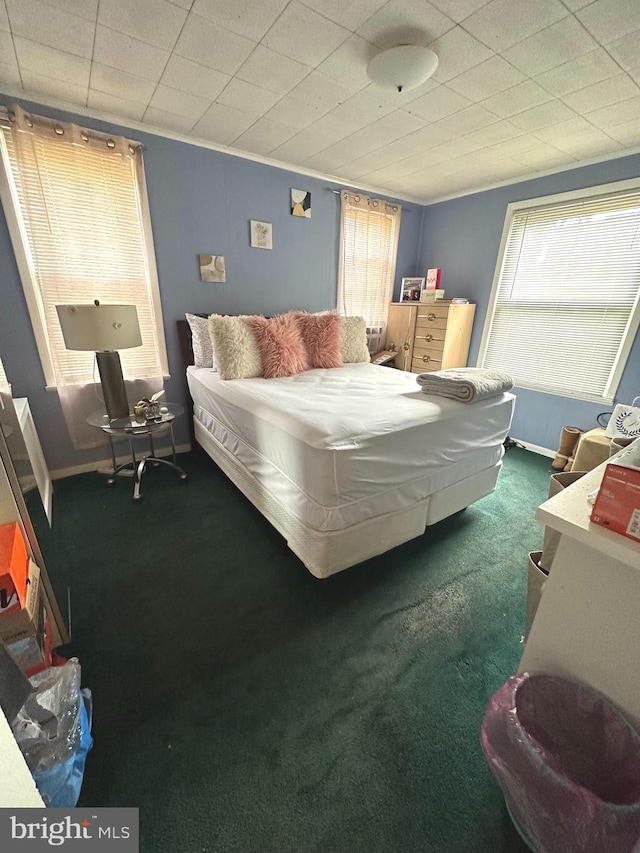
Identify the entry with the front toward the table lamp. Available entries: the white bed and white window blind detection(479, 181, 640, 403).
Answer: the white window blind

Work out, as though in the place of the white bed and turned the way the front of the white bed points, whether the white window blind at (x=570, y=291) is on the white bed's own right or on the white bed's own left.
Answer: on the white bed's own left

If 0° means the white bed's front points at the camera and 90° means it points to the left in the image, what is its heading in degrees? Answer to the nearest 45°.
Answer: approximately 315°

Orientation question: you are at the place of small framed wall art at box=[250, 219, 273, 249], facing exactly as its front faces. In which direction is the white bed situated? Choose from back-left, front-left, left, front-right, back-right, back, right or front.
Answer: front-right

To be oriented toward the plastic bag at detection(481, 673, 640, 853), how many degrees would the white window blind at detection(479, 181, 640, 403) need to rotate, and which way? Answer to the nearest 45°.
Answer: approximately 45° to its left

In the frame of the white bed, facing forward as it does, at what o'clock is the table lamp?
The table lamp is roughly at 5 o'clock from the white bed.

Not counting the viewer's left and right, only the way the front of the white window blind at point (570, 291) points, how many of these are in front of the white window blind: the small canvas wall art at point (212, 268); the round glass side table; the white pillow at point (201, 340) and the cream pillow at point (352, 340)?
4

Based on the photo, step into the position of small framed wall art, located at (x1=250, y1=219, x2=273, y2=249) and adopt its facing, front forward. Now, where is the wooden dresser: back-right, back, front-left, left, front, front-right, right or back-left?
front-left

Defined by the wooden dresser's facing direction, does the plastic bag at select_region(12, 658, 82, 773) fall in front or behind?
in front
